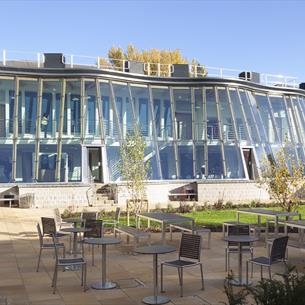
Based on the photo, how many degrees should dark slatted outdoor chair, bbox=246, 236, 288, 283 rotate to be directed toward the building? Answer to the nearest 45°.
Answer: approximately 90° to its right

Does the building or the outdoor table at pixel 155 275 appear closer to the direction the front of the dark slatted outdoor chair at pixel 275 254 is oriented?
the outdoor table

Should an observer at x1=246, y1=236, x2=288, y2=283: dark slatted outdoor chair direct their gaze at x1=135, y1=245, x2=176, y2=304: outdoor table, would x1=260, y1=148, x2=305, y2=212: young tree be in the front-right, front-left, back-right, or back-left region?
back-right

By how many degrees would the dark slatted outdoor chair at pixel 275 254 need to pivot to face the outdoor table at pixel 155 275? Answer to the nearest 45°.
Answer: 0° — it already faces it

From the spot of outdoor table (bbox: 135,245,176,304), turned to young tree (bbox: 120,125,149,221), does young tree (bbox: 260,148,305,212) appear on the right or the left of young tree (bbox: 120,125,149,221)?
right

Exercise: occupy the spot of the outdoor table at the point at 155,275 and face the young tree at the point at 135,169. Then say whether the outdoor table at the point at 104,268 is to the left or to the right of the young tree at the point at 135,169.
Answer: left

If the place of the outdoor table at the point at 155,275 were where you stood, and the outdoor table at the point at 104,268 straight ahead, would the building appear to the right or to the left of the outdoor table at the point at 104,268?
right

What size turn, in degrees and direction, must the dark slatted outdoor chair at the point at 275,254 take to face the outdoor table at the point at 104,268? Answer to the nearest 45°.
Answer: approximately 45° to its right

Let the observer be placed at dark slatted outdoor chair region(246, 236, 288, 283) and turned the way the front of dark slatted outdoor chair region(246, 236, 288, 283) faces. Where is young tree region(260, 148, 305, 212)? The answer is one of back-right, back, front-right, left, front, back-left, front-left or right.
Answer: back-right

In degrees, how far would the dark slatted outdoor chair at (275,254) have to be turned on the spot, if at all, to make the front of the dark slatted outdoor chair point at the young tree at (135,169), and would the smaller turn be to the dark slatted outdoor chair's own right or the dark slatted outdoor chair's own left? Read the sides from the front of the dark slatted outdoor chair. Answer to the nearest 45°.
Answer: approximately 90° to the dark slatted outdoor chair's own right

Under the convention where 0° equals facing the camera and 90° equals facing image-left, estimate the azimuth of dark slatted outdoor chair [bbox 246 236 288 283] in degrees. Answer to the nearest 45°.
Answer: approximately 45°
